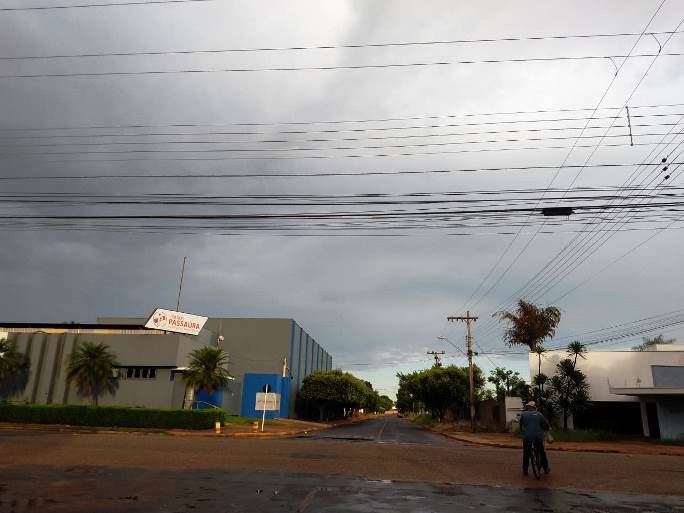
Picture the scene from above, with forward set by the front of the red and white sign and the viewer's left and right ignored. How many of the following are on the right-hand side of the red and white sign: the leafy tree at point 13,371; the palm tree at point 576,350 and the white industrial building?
1

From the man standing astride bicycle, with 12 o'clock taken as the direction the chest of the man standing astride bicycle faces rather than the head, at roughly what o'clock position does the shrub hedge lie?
The shrub hedge is roughly at 10 o'clock from the man standing astride bicycle.

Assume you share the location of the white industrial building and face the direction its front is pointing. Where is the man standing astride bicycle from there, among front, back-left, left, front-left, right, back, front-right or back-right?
front-left

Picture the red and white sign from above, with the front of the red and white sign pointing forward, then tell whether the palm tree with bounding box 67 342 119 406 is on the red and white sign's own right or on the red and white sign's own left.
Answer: on the red and white sign's own right

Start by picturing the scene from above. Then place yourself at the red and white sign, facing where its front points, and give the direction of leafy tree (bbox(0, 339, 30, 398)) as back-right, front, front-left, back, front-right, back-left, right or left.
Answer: right

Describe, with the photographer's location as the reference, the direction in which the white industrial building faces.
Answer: facing the viewer and to the left of the viewer

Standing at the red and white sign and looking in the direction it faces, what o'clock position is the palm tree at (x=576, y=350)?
The palm tree is roughly at 10 o'clock from the red and white sign.

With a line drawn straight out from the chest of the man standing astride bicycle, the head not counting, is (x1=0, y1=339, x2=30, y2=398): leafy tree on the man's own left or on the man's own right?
on the man's own left

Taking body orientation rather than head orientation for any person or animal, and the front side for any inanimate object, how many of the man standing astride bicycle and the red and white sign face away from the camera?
1

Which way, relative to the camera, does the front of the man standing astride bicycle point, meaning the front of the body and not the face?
away from the camera

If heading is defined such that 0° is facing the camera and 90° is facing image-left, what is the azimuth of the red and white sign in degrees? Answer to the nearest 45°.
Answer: approximately 0°

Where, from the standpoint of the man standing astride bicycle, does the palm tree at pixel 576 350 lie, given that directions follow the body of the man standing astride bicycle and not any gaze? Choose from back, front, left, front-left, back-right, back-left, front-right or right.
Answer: front

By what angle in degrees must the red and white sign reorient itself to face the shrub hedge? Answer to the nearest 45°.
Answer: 0° — it already faces it

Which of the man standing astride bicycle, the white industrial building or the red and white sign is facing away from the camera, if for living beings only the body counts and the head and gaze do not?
the man standing astride bicycle

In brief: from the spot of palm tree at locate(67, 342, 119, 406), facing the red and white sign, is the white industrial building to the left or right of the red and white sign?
right
